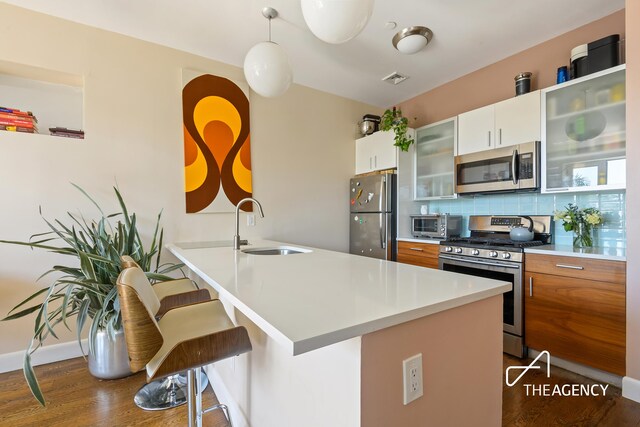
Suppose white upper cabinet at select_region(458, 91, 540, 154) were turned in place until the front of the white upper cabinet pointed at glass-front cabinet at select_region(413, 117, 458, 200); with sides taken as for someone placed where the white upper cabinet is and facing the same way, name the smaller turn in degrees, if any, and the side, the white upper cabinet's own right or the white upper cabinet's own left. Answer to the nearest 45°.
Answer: approximately 90° to the white upper cabinet's own right

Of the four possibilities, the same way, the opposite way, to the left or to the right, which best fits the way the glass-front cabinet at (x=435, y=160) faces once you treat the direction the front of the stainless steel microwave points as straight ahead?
the same way

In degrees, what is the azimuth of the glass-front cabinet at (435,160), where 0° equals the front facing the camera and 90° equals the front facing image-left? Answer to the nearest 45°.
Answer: approximately 45°

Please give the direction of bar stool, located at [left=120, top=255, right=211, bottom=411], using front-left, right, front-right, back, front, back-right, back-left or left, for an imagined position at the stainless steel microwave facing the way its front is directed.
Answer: front

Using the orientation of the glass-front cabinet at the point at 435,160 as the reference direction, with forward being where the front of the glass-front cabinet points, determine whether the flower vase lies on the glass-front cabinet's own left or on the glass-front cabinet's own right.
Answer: on the glass-front cabinet's own left

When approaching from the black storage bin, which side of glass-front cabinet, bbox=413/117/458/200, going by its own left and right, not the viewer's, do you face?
left

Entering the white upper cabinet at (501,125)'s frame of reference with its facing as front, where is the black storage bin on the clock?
The black storage bin is roughly at 8 o'clock from the white upper cabinet.

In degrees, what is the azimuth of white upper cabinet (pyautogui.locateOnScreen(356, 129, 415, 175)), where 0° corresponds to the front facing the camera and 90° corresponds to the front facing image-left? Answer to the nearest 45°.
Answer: approximately 45°

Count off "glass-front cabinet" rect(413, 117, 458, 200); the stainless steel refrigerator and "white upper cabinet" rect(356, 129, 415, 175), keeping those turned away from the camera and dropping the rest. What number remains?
0

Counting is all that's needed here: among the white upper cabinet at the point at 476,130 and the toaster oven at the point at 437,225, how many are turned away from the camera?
0

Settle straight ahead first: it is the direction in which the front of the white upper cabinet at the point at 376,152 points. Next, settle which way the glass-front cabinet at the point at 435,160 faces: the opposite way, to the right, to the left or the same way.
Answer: the same way

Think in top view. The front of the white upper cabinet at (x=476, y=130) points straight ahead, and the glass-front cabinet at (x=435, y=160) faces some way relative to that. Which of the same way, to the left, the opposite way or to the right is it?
the same way

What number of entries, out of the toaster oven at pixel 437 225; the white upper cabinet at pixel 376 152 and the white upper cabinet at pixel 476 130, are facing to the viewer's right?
0

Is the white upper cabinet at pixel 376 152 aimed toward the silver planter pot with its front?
yes

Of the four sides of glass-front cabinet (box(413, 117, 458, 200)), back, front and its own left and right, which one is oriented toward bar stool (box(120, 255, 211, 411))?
front

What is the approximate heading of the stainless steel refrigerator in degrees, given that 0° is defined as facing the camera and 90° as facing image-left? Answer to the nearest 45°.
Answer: approximately 45°

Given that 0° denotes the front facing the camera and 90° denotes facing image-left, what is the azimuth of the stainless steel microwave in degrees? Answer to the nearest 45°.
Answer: approximately 45°

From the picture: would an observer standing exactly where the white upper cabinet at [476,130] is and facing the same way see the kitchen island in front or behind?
in front

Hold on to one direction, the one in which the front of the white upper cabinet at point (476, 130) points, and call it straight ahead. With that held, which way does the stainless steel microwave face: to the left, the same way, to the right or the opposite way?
the same way
